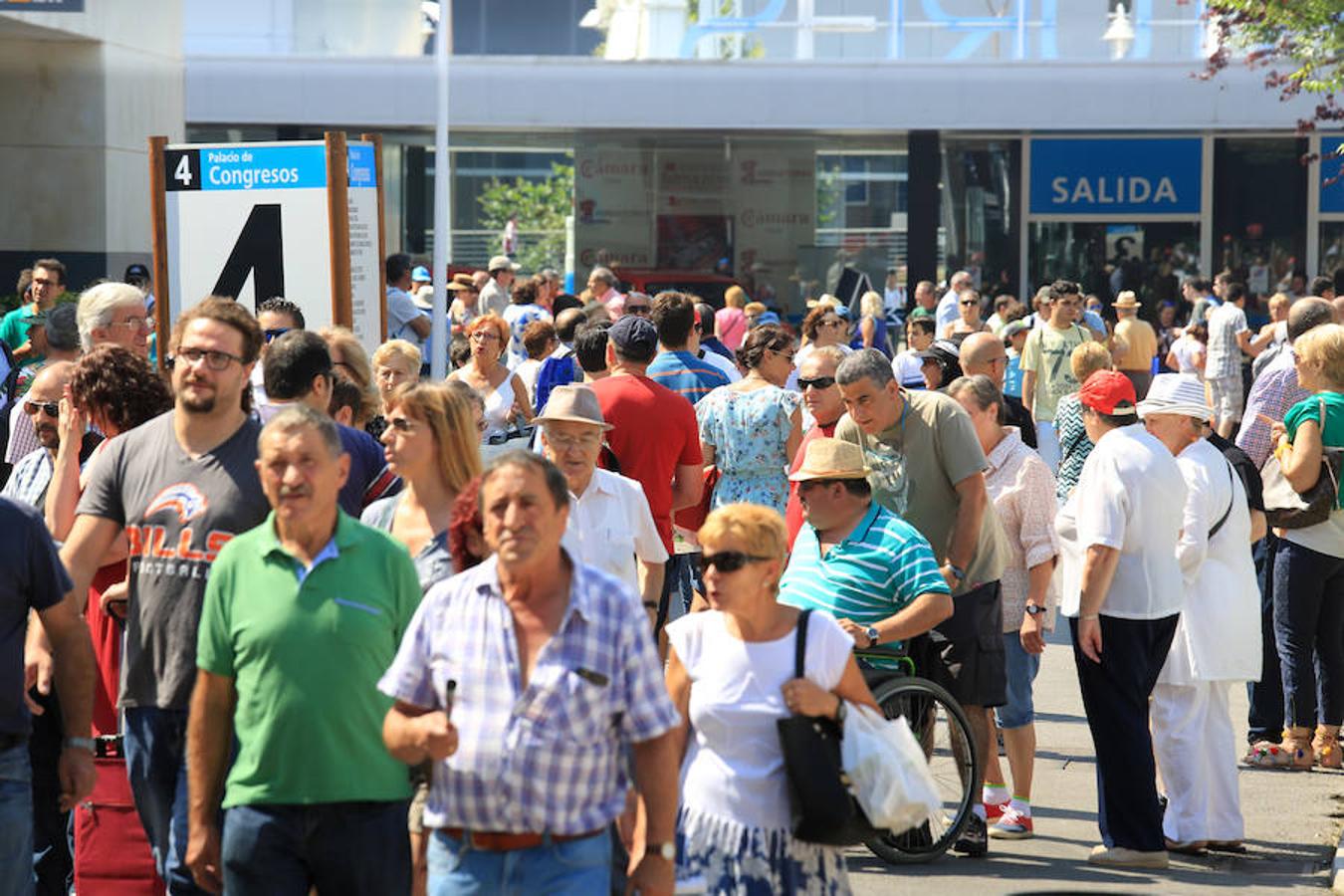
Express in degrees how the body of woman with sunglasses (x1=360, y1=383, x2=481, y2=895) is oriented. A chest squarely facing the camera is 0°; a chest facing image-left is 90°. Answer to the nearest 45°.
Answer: approximately 45°

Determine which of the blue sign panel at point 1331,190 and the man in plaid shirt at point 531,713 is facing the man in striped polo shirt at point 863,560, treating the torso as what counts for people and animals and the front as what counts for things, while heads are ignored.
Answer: the blue sign panel

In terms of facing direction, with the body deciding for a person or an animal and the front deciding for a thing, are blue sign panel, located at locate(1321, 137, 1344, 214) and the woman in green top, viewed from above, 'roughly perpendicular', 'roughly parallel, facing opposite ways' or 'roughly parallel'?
roughly perpendicular

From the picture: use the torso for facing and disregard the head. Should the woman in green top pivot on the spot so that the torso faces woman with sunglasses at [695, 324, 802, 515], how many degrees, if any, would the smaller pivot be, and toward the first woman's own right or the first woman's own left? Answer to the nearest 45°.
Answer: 0° — they already face them

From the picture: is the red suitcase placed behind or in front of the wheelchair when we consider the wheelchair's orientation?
in front

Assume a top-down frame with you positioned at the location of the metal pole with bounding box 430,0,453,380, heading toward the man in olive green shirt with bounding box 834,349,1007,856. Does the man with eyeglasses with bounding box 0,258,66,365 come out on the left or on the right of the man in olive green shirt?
right

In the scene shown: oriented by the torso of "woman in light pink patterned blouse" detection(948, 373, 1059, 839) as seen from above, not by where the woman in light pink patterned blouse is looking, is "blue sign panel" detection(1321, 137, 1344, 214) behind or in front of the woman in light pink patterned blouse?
behind

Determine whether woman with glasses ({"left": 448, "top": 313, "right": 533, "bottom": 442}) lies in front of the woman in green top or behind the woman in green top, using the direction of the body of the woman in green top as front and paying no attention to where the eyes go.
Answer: in front

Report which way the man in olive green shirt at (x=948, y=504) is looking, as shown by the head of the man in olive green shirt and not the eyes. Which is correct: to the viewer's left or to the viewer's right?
to the viewer's left

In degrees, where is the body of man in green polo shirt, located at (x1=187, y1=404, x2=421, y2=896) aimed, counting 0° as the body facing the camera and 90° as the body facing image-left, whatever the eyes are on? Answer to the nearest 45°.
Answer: approximately 0°

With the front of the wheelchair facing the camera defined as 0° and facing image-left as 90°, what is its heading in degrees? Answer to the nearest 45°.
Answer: approximately 45°

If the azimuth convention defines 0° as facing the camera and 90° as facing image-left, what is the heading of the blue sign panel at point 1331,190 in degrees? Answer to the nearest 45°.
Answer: approximately 0°
